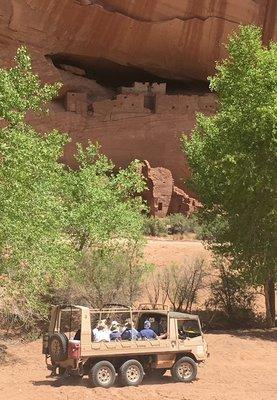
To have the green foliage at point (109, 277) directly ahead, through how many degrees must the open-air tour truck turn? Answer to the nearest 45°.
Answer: approximately 45° to its left

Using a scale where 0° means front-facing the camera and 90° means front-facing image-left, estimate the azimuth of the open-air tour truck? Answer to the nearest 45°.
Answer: approximately 225°

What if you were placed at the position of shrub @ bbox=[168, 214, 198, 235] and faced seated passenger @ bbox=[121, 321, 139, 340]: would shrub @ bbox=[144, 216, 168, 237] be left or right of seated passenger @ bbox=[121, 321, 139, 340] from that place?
right

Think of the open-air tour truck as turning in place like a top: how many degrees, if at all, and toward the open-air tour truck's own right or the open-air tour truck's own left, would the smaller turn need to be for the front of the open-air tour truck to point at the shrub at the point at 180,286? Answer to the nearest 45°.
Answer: approximately 45° to the open-air tour truck's own left
